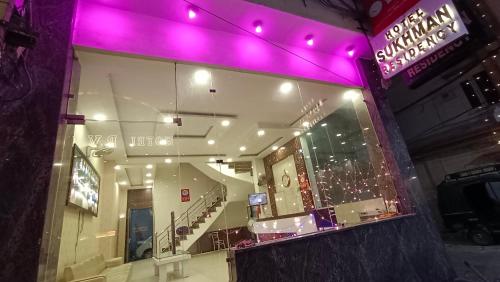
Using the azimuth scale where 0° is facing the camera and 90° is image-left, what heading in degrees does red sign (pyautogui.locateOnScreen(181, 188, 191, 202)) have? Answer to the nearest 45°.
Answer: approximately 0°

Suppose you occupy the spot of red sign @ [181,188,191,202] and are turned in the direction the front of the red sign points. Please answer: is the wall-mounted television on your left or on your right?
on your right

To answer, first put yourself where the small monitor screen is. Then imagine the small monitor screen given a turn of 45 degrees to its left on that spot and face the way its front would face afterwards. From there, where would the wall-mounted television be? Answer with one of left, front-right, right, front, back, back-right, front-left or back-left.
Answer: back-right

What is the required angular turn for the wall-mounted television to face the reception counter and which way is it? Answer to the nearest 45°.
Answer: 0° — it already faces it

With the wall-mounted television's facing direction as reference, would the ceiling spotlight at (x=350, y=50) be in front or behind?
in front

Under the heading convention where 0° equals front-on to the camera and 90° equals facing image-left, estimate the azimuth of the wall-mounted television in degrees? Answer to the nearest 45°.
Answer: approximately 315°

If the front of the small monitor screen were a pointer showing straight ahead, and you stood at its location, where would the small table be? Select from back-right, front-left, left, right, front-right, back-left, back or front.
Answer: right

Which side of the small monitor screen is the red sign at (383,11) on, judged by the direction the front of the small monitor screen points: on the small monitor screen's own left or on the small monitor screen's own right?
on the small monitor screen's own left

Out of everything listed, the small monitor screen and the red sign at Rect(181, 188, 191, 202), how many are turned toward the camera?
2

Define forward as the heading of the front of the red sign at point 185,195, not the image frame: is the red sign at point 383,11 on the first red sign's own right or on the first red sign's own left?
on the first red sign's own left

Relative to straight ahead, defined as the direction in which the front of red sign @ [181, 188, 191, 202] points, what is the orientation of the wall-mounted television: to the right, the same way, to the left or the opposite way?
to the left

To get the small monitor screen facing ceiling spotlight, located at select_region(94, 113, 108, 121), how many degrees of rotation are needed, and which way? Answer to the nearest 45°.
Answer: approximately 45° to its right

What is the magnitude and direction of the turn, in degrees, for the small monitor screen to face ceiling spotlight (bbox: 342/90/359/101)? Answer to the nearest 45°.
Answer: approximately 90° to its left
